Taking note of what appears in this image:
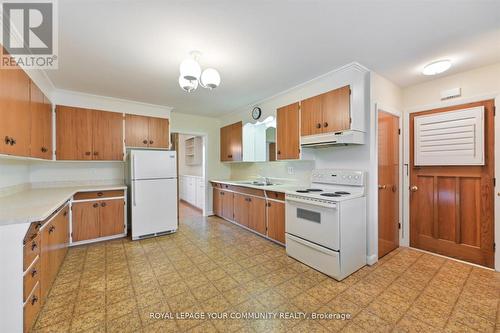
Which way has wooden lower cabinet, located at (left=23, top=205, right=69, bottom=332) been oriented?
to the viewer's right

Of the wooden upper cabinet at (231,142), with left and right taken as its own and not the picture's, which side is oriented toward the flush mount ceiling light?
left

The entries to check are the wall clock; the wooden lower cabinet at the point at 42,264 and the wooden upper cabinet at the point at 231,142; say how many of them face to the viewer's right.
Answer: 1

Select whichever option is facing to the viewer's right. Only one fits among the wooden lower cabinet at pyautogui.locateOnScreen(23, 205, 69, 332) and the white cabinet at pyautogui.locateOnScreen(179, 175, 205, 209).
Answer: the wooden lower cabinet

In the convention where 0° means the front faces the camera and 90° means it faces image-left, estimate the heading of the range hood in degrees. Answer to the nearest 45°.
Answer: approximately 45°

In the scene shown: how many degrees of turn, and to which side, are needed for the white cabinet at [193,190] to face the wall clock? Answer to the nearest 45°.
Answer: approximately 90° to its left

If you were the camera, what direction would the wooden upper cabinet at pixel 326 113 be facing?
facing the viewer and to the left of the viewer

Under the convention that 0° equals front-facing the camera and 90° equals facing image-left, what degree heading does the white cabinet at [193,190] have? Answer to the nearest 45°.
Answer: approximately 45°

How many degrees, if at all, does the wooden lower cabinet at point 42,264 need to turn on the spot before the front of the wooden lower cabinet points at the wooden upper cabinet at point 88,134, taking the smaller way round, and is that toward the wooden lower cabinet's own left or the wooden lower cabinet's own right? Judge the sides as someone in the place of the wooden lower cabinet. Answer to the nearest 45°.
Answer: approximately 90° to the wooden lower cabinet's own left

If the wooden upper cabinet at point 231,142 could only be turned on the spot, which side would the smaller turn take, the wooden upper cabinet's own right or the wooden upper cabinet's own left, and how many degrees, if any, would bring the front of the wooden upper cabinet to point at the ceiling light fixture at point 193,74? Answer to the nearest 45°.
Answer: approximately 45° to the wooden upper cabinet's own left

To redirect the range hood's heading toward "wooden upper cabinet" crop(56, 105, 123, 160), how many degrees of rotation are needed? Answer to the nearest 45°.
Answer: approximately 45° to its right

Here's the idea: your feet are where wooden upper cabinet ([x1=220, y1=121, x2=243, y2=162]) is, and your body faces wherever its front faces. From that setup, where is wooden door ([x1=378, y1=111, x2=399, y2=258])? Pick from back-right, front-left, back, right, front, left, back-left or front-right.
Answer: left

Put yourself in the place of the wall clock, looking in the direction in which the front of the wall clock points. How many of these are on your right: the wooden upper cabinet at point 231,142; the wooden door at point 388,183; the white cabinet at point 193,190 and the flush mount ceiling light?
2

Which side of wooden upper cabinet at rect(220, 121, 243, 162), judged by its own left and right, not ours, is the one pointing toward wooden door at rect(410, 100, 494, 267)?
left
